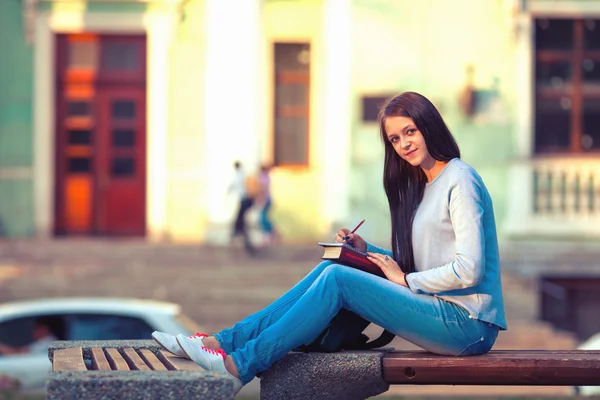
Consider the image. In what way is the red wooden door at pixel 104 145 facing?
toward the camera

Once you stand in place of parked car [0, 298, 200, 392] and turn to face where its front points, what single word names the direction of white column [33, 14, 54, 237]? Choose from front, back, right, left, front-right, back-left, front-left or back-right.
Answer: right

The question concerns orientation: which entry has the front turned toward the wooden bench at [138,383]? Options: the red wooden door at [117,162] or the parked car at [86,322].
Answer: the red wooden door

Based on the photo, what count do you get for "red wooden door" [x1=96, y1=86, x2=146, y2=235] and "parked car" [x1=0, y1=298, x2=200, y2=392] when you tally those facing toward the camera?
1

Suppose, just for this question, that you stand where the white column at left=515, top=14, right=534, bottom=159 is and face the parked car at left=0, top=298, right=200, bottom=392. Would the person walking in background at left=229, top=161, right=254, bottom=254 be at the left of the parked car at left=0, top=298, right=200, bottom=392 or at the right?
right

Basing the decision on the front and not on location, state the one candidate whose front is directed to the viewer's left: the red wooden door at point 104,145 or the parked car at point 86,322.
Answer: the parked car

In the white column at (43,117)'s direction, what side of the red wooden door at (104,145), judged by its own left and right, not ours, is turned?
right

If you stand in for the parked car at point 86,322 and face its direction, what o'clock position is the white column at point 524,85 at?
The white column is roughly at 4 o'clock from the parked car.

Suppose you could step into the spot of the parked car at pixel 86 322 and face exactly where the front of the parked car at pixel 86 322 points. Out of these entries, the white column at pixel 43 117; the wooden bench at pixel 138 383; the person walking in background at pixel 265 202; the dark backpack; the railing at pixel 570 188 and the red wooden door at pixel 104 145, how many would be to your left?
2

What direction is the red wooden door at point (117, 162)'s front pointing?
toward the camera

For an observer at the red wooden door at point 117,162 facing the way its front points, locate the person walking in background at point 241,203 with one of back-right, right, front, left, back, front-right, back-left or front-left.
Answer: front-left

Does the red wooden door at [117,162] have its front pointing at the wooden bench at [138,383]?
yes

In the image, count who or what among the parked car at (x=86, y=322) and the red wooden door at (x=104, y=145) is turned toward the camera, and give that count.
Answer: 1

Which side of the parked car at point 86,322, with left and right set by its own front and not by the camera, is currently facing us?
left

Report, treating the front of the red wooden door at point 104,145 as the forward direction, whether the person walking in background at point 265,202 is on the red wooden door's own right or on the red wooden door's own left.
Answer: on the red wooden door's own left
